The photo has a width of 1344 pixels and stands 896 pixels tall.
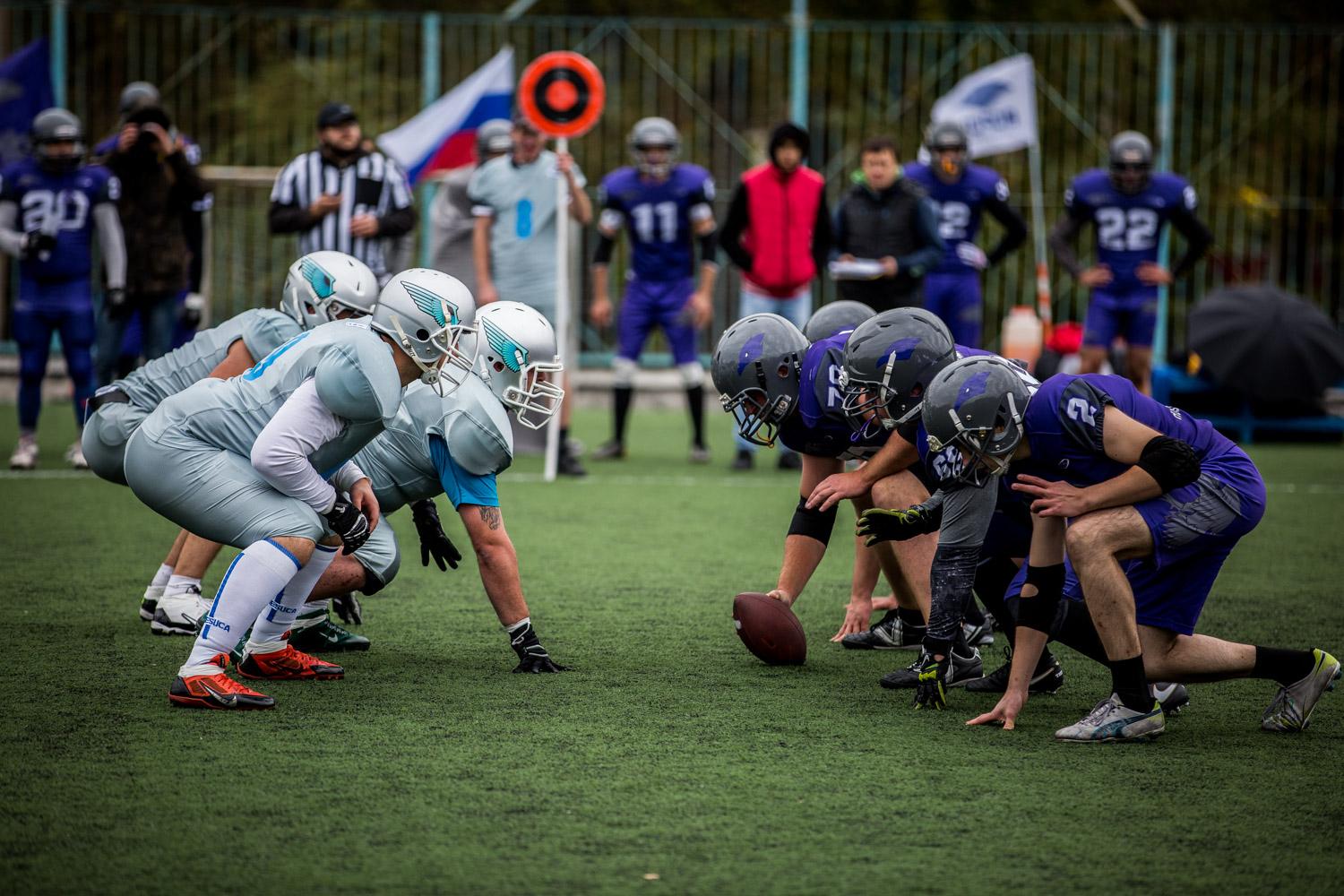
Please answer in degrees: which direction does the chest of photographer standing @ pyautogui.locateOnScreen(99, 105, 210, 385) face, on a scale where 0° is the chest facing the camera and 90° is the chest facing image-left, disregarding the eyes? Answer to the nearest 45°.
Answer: approximately 0°

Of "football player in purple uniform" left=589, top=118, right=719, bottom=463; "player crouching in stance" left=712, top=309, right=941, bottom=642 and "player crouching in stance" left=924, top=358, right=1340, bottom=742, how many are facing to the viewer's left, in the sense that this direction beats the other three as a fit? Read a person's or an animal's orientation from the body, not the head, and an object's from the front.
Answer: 2

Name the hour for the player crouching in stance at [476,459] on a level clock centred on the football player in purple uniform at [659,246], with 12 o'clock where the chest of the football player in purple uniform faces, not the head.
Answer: The player crouching in stance is roughly at 12 o'clock from the football player in purple uniform.

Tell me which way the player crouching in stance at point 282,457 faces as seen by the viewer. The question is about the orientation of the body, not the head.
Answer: to the viewer's right

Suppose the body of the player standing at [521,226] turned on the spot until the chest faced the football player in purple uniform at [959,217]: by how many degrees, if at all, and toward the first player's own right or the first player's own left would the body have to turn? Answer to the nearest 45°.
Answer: approximately 90° to the first player's own left

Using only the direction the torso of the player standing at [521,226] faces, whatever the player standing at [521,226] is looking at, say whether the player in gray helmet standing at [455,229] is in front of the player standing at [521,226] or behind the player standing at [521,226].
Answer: behind

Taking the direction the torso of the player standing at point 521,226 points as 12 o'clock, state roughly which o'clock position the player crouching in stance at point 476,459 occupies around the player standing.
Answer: The player crouching in stance is roughly at 12 o'clock from the player standing.

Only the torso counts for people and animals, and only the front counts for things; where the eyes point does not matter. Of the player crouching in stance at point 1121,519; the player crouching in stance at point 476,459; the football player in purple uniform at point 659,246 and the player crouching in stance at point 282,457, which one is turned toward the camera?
the football player in purple uniform

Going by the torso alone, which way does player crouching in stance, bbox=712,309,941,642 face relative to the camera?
to the viewer's left
